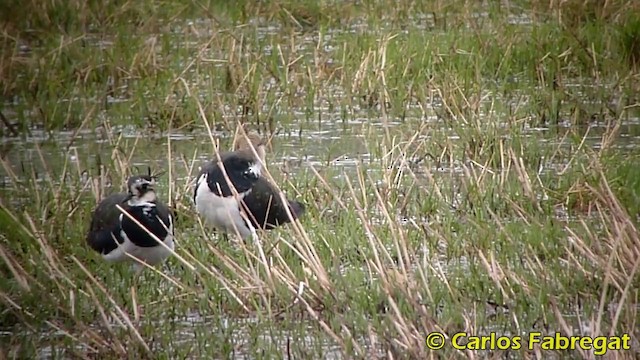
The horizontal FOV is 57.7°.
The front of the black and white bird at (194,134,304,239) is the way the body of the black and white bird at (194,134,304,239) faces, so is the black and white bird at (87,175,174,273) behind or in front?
in front

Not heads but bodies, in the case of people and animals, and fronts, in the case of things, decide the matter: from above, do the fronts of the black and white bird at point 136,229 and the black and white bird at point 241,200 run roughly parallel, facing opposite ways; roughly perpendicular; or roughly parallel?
roughly perpendicular

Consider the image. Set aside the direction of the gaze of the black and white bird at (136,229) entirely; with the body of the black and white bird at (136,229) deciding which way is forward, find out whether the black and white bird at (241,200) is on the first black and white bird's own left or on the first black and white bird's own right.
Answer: on the first black and white bird's own left

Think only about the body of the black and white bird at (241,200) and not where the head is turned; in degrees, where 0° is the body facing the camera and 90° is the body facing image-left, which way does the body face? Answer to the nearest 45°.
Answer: approximately 45°

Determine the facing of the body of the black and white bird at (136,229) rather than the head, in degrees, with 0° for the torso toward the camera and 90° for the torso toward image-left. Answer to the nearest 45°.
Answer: approximately 315°

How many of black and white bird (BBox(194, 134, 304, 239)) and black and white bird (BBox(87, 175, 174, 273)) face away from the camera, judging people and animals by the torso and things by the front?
0
